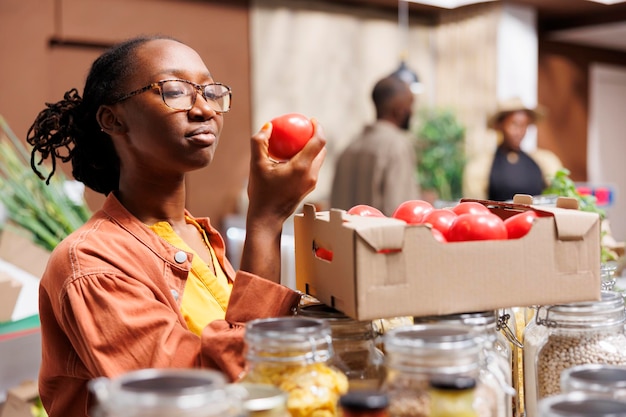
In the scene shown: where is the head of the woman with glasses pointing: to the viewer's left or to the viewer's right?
to the viewer's right

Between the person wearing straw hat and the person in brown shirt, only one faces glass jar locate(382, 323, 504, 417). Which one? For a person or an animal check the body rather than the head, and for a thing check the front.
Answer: the person wearing straw hat

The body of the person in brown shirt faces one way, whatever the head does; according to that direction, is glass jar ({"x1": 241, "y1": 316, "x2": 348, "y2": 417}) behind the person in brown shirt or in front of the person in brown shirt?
behind

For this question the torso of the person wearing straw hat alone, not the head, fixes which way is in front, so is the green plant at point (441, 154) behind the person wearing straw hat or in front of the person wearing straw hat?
behind

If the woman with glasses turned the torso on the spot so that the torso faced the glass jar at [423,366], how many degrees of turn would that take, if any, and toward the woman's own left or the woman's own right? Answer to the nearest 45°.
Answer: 0° — they already face it

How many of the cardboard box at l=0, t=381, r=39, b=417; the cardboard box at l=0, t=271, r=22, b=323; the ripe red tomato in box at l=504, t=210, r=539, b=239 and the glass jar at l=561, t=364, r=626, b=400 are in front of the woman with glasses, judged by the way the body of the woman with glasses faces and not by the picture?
2

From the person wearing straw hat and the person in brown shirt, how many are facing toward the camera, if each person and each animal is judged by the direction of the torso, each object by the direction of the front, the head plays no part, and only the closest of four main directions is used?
1

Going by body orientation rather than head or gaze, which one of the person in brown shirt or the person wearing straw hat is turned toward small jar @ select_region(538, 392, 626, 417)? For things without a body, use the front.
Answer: the person wearing straw hat

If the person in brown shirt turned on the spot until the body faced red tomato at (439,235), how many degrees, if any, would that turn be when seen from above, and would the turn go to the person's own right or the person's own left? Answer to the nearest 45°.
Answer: approximately 135° to the person's own right

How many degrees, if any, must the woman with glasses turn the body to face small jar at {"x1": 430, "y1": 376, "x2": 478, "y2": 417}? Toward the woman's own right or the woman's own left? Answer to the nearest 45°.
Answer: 0° — they already face it

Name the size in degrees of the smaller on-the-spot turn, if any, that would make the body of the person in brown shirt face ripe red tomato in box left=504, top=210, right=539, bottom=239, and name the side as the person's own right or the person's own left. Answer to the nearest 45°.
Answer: approximately 135° to the person's own right

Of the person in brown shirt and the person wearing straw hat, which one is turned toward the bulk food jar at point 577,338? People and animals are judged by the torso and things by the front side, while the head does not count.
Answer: the person wearing straw hat
